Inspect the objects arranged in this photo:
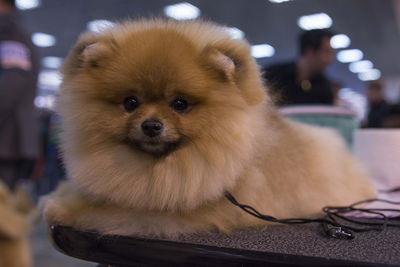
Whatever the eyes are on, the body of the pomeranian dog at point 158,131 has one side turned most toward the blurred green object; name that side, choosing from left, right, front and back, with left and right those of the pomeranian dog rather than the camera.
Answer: back

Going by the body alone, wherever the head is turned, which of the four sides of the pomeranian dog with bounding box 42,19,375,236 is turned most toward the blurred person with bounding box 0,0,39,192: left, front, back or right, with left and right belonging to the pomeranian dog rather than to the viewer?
right

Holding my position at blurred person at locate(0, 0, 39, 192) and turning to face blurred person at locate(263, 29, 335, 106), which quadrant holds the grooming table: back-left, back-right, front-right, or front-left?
front-right

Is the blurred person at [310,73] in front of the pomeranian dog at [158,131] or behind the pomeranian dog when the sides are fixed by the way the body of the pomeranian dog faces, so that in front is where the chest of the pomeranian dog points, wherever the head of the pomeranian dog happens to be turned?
behind

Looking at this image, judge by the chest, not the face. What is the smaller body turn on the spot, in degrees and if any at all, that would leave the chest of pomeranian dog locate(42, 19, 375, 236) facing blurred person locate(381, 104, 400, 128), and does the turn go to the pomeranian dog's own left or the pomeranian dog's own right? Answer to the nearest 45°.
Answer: approximately 180°

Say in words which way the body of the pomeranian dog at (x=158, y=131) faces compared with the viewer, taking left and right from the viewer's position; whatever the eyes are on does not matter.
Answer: facing the viewer and to the left of the viewer

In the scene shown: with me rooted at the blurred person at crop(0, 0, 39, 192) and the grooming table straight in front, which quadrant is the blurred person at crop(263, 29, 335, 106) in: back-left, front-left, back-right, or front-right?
front-left
